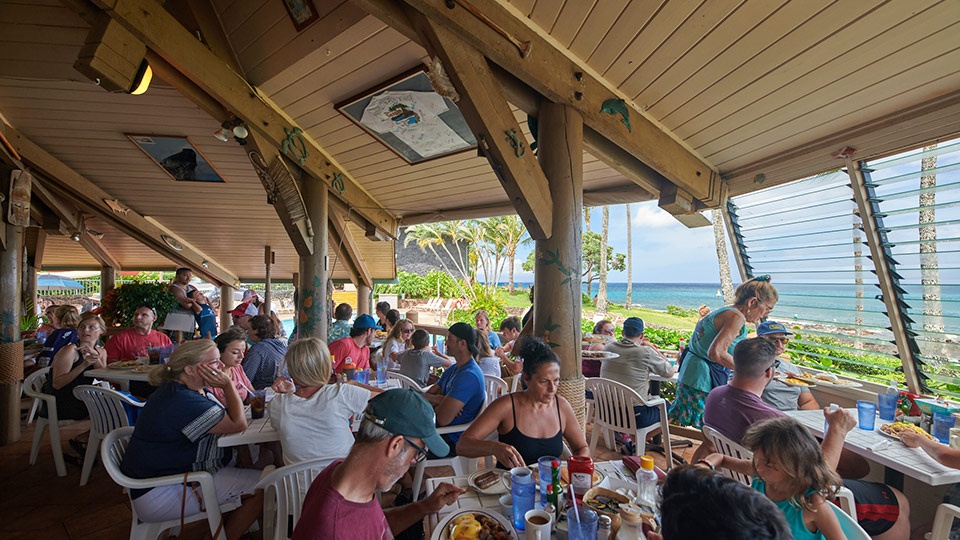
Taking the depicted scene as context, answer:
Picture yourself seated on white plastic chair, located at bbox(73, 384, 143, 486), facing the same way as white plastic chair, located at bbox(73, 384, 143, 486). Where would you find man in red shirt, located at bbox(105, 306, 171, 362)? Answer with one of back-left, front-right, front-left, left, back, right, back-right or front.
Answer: front-left

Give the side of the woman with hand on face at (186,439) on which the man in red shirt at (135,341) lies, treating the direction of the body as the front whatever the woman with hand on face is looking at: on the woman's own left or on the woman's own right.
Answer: on the woman's own left

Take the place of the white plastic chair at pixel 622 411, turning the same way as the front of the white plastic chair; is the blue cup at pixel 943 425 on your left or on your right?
on your right

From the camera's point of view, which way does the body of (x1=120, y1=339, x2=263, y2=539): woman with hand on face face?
to the viewer's right

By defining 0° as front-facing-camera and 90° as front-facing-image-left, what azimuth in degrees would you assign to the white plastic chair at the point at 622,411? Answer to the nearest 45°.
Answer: approximately 225°

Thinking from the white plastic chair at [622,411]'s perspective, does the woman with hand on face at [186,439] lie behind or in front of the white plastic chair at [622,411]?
behind

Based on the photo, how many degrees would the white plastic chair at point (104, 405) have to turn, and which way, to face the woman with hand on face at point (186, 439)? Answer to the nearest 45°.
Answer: approximately 135° to its right

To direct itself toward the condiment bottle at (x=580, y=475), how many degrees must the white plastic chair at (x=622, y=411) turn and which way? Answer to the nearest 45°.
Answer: approximately 135° to its right

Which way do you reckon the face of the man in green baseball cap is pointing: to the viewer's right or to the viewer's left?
to the viewer's right

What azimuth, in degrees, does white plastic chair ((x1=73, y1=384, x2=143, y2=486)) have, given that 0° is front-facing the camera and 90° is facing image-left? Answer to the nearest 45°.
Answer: approximately 225°
